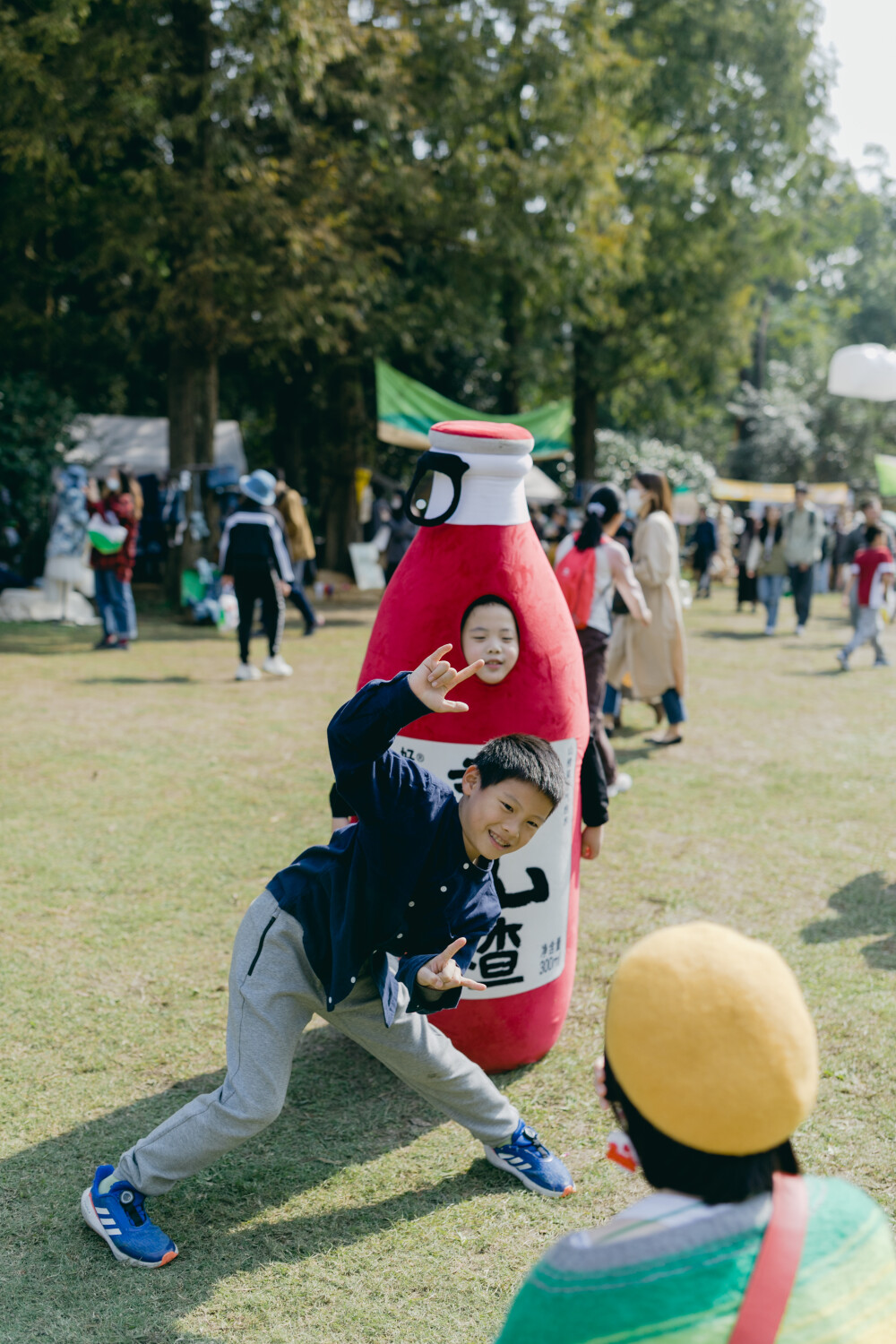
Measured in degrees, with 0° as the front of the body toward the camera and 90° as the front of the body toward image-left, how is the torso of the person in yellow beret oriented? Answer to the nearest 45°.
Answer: approximately 135°

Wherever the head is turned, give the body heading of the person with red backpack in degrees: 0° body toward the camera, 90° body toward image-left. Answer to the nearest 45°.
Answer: approximately 225°

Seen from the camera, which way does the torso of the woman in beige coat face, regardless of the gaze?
to the viewer's left

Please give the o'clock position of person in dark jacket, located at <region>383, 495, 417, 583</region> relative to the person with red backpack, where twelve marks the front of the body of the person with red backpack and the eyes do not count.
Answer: The person in dark jacket is roughly at 10 o'clock from the person with red backpack.

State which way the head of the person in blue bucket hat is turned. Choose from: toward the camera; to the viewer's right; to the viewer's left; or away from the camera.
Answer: away from the camera

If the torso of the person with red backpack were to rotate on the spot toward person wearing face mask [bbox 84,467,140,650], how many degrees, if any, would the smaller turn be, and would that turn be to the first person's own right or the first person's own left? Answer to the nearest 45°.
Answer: approximately 90° to the first person's own left

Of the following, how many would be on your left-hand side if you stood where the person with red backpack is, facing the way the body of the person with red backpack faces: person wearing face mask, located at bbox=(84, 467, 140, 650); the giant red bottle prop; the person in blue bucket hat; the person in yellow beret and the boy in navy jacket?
2

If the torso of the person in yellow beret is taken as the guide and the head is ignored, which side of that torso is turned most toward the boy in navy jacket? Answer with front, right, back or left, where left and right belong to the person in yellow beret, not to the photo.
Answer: front

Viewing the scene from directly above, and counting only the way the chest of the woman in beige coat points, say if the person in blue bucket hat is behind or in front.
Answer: in front

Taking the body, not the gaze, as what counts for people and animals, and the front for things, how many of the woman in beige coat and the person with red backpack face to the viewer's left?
1

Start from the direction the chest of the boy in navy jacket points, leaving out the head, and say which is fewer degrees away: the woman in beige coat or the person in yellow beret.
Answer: the person in yellow beret

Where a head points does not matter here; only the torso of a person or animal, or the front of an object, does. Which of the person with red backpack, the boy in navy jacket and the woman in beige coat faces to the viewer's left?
the woman in beige coat

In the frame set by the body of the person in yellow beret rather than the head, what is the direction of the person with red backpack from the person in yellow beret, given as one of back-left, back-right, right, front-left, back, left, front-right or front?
front-right
